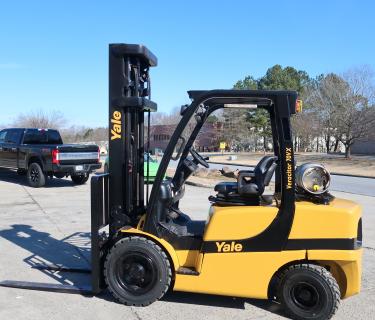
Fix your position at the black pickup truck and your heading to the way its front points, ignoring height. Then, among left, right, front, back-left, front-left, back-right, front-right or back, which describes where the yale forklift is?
back-left

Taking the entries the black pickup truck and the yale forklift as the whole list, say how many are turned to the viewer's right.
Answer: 0

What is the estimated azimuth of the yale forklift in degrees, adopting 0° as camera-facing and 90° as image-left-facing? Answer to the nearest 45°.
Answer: approximately 90°

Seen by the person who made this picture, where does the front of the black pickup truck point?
facing away from the viewer and to the left of the viewer
